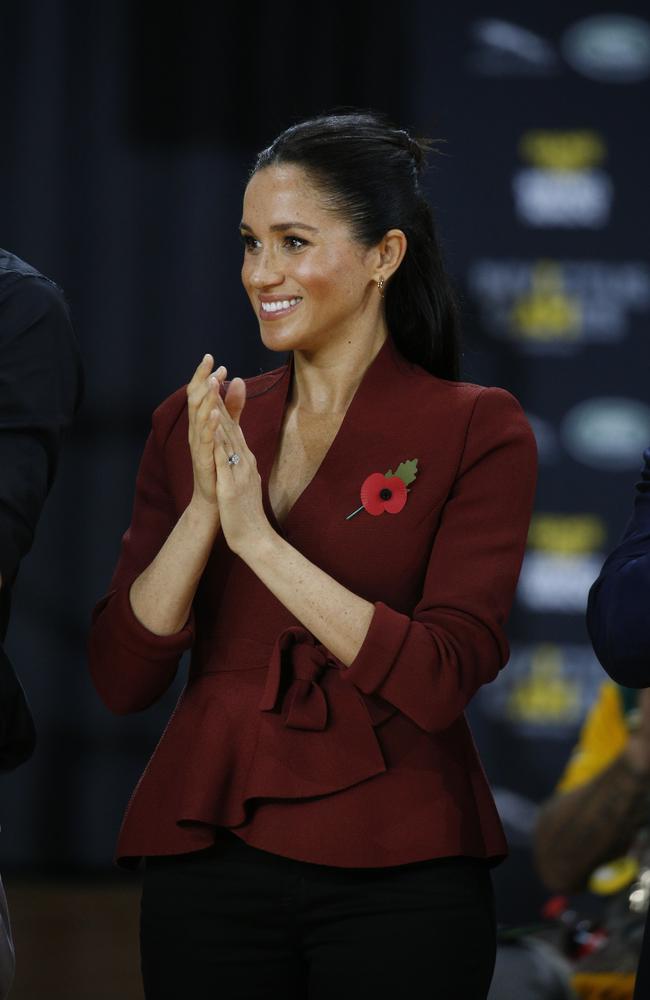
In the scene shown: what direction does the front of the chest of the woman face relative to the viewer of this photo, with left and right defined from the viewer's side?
facing the viewer and to the left of the viewer

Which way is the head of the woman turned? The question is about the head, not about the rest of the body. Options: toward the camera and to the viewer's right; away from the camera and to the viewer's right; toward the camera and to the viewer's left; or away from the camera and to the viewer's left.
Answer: toward the camera and to the viewer's left
